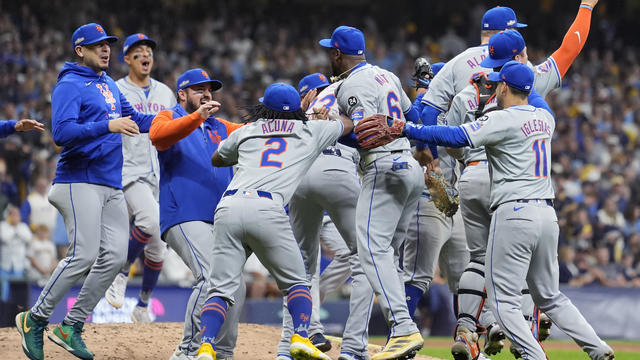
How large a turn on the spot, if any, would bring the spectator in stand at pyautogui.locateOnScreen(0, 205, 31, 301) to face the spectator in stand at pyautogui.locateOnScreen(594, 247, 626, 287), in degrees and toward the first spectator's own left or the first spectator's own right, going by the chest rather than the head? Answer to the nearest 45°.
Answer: approximately 90° to the first spectator's own left

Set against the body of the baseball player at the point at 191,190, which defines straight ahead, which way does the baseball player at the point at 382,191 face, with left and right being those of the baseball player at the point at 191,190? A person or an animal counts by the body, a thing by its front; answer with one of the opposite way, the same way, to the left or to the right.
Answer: the opposite way

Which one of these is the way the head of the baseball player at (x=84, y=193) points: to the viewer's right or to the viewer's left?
to the viewer's right

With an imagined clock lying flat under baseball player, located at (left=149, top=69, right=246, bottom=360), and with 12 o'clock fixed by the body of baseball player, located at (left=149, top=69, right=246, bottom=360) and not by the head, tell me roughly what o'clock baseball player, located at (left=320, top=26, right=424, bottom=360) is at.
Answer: baseball player, located at (left=320, top=26, right=424, bottom=360) is roughly at 11 o'clock from baseball player, located at (left=149, top=69, right=246, bottom=360).

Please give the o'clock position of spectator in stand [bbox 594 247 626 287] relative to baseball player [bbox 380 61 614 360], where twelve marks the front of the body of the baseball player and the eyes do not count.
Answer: The spectator in stand is roughly at 2 o'clock from the baseball player.

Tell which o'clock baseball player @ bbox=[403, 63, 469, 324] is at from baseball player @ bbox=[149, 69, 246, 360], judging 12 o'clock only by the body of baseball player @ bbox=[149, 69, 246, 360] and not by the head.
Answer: baseball player @ bbox=[403, 63, 469, 324] is roughly at 10 o'clock from baseball player @ bbox=[149, 69, 246, 360].

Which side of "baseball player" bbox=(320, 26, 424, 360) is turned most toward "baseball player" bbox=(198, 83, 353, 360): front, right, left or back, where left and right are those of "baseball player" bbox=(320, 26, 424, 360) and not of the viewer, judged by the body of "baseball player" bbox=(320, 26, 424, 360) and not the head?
left

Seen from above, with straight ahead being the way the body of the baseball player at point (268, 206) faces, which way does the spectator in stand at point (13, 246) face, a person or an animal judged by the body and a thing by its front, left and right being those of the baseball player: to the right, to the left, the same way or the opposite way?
the opposite way

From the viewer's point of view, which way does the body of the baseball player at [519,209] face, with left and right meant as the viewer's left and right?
facing away from the viewer and to the left of the viewer

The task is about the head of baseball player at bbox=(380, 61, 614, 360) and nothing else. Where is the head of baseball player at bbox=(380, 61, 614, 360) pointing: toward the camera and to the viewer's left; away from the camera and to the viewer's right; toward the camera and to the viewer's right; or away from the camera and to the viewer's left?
away from the camera and to the viewer's left

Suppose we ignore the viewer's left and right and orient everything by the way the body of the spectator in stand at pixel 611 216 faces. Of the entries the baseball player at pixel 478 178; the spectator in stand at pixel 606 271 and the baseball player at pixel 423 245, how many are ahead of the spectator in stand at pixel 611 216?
3
